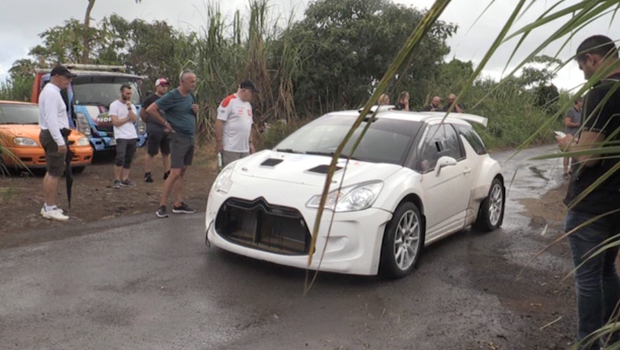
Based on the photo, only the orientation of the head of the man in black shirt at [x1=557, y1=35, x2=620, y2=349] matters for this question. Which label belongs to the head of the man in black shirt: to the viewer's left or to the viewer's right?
to the viewer's left

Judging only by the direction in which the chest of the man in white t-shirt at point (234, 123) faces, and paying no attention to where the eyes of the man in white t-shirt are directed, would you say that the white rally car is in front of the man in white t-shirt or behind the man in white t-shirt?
in front

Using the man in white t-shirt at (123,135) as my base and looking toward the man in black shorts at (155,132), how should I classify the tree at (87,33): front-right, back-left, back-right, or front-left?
back-left

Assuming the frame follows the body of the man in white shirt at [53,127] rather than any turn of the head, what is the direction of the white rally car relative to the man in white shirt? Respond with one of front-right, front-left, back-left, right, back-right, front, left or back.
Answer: front-right

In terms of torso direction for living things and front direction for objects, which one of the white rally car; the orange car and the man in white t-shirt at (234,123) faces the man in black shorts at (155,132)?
the orange car

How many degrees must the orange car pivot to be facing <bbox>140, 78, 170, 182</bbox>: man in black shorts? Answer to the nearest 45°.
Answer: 0° — it already faces them

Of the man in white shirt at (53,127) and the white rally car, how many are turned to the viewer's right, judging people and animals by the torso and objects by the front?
1

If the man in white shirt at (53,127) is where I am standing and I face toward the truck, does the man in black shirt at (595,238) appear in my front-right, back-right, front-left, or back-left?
back-right

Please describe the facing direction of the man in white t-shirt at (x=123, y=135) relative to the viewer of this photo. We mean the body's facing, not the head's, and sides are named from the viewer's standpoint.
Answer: facing the viewer and to the right of the viewer

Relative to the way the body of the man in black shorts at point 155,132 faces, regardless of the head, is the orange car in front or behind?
behind

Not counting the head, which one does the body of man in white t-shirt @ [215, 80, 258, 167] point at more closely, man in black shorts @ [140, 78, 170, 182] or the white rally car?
the white rally car

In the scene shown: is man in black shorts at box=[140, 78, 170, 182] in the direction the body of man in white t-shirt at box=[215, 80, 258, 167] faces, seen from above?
no

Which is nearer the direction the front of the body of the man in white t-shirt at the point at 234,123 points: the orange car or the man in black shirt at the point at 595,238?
the man in black shirt

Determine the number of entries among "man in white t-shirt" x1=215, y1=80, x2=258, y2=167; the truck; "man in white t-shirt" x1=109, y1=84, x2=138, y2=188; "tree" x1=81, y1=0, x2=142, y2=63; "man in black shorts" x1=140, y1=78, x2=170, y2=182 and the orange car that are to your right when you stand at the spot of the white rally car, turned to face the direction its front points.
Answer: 6

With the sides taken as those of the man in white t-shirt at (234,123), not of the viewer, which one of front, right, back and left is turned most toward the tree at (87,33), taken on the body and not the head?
back

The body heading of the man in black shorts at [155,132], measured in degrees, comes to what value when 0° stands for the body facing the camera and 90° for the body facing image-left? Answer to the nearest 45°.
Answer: approximately 315°

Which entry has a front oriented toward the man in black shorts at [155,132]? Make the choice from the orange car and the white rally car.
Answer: the orange car

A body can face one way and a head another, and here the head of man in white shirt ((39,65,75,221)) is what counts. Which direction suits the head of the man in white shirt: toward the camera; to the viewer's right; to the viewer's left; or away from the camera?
to the viewer's right

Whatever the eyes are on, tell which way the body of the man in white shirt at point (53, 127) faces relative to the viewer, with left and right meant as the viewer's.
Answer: facing to the right of the viewer

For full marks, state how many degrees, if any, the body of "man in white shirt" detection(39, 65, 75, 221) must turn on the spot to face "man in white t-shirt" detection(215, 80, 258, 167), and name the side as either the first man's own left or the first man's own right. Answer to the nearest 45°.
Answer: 0° — they already face them

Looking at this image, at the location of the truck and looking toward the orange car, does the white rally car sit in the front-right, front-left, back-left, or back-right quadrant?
front-left
